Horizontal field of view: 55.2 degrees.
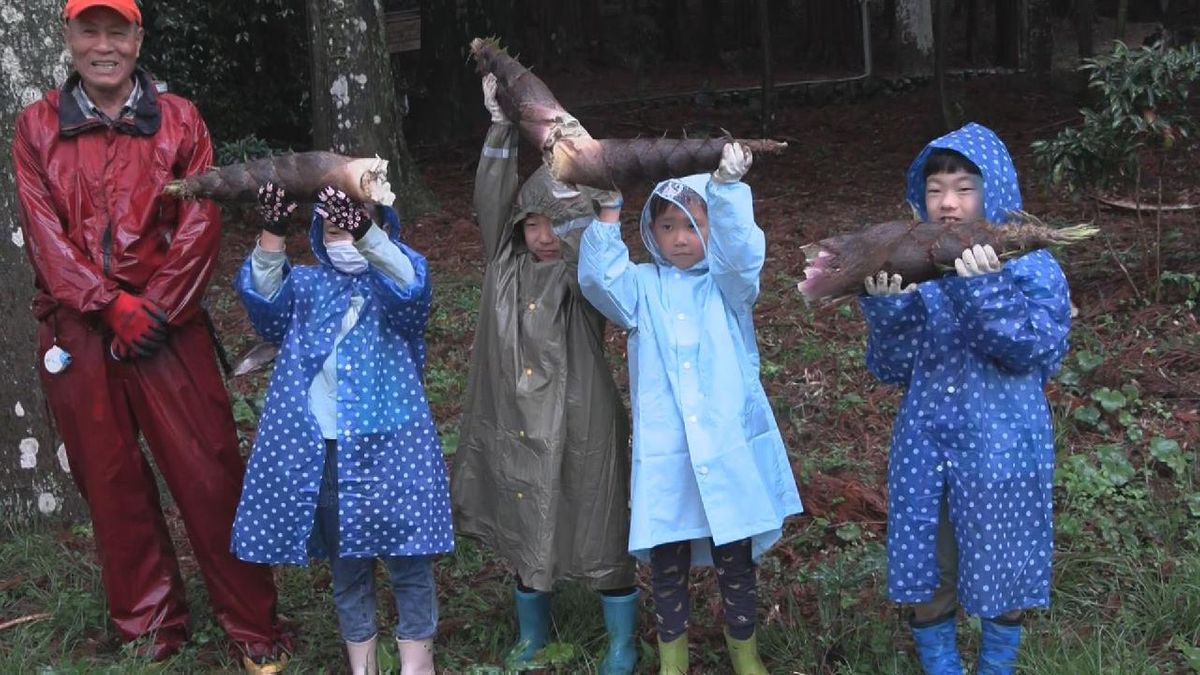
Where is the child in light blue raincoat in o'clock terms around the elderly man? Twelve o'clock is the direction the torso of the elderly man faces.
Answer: The child in light blue raincoat is roughly at 10 o'clock from the elderly man.

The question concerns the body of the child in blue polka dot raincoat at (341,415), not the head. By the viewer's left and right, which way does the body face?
facing the viewer

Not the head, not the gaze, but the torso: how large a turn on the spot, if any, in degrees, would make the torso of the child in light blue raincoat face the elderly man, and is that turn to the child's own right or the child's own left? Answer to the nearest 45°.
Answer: approximately 90° to the child's own right

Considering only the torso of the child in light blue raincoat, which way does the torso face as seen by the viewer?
toward the camera

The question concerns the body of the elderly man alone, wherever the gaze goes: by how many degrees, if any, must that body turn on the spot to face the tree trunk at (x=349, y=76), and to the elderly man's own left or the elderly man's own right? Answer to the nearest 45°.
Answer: approximately 180°

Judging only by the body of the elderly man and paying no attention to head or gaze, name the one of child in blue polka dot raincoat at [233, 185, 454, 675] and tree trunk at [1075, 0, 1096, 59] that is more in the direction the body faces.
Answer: the child in blue polka dot raincoat

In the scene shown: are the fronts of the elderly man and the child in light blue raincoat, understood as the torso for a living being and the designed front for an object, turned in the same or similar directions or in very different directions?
same or similar directions

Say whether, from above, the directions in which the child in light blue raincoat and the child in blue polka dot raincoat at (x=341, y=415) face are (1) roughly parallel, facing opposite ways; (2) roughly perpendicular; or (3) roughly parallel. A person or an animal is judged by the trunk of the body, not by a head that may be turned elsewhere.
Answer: roughly parallel

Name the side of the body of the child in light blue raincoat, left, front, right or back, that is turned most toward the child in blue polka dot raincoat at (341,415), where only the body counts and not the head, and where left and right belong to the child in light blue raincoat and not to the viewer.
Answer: right

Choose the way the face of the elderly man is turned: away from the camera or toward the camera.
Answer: toward the camera

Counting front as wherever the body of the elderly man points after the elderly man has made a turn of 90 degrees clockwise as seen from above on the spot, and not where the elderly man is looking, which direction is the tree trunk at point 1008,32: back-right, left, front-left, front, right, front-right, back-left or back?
back-right

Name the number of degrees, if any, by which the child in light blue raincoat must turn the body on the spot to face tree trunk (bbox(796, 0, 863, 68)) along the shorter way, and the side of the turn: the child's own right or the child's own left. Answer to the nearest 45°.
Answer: approximately 180°

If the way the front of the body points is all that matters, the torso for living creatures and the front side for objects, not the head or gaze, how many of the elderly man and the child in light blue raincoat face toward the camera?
2
